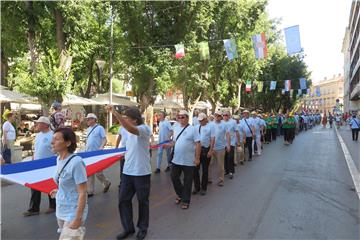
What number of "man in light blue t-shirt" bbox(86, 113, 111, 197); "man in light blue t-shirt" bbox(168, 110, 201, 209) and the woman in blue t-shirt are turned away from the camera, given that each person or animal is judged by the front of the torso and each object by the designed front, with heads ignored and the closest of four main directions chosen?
0

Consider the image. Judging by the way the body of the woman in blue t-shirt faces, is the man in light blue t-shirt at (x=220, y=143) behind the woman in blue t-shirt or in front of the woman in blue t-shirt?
behind

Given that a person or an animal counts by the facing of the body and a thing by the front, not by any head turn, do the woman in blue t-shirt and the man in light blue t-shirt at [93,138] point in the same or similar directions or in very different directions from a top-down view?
same or similar directions

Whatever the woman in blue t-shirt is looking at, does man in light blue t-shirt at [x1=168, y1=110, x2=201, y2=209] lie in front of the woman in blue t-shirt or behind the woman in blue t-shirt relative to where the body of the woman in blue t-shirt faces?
behind

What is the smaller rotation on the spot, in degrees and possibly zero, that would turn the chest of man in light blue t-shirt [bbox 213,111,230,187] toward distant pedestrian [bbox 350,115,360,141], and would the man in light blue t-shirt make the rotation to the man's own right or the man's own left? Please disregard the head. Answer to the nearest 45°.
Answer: approximately 180°

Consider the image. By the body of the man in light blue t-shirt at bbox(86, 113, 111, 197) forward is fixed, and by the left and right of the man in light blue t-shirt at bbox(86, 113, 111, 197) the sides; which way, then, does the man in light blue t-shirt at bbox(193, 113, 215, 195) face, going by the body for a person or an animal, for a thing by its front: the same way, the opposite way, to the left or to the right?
the same way

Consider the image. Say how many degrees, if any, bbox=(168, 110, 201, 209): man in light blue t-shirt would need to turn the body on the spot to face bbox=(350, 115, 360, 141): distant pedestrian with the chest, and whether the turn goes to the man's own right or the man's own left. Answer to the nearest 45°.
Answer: approximately 180°

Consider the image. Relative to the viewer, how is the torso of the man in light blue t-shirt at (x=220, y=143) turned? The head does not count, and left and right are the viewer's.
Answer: facing the viewer and to the left of the viewer

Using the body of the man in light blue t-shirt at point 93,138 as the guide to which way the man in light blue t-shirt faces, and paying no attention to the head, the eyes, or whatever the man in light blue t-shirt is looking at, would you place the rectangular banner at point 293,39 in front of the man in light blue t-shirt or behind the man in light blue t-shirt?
behind

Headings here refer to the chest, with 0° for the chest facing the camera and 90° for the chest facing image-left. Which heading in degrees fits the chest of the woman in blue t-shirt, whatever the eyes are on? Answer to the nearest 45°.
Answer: approximately 45°

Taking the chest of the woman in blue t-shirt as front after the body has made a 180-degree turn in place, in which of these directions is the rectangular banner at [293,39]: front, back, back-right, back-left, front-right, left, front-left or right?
front

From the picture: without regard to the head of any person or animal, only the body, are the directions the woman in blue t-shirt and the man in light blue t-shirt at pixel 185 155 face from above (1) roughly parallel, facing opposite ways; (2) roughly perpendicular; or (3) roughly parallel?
roughly parallel

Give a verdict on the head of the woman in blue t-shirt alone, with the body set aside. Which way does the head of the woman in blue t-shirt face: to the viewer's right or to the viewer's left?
to the viewer's left

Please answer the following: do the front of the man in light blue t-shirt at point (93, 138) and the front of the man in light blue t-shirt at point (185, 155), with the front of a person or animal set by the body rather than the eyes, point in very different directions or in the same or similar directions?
same or similar directions

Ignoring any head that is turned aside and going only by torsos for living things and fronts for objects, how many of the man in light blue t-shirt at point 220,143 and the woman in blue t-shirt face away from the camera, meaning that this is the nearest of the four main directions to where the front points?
0
